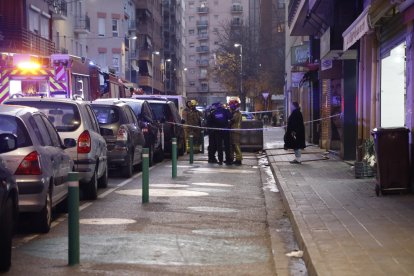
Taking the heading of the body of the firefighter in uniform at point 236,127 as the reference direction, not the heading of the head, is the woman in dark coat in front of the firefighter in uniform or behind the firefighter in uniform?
behind

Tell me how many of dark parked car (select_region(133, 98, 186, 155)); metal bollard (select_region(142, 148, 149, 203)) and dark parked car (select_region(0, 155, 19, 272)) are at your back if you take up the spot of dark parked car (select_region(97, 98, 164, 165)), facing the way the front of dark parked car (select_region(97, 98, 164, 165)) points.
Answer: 2

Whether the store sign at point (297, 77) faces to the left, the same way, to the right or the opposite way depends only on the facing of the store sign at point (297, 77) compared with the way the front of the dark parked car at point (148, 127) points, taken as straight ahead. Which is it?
the opposite way

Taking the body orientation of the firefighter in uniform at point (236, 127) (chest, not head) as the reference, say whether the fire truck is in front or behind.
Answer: in front

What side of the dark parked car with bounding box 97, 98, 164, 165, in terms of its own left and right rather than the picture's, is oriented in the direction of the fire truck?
left

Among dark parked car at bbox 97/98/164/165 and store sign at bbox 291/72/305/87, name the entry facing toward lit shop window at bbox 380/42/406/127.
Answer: the store sign

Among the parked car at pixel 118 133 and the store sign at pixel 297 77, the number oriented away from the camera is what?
1

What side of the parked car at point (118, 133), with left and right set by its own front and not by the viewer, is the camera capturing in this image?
back

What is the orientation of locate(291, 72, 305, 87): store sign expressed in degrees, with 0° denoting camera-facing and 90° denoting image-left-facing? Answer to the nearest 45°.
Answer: approximately 0°
